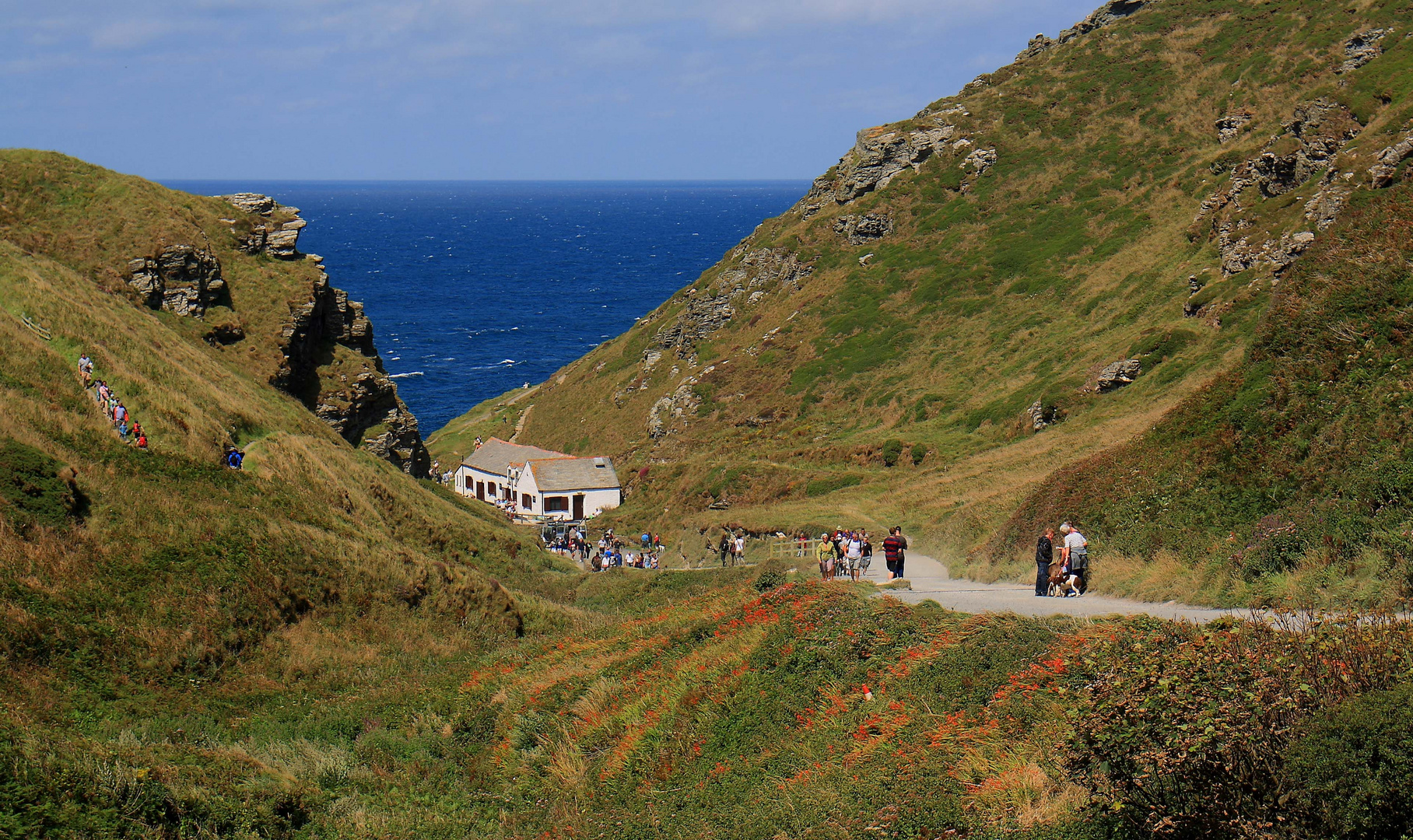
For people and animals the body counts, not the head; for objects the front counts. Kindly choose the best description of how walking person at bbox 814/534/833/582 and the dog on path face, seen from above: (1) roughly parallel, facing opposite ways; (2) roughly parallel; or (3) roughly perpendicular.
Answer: roughly perpendicular

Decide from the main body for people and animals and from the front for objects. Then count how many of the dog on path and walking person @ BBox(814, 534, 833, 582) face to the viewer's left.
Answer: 1

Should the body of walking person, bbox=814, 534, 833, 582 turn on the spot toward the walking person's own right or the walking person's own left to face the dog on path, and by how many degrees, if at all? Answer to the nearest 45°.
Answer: approximately 45° to the walking person's own left

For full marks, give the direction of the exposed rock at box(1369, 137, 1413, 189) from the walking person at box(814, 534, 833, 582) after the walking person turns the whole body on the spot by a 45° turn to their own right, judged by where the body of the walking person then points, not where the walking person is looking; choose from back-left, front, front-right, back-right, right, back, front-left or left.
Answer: back

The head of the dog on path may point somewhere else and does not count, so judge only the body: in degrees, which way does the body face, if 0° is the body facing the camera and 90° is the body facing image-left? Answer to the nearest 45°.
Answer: approximately 90°

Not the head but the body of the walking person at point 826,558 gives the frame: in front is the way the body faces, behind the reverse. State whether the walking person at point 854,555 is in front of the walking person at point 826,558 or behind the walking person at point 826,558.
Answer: behind

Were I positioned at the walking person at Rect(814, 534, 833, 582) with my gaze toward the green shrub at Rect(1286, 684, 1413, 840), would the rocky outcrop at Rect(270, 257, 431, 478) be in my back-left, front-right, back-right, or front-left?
back-right

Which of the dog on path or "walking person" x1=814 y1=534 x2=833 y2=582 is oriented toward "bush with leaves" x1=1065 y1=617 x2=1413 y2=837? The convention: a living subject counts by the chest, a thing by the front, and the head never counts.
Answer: the walking person
